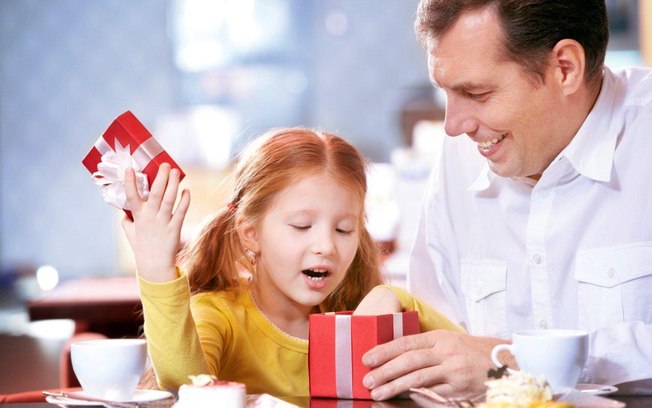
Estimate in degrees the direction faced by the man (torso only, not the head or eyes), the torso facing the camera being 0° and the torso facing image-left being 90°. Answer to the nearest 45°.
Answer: approximately 45°

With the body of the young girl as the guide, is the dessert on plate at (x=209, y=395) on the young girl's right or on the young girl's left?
on the young girl's right

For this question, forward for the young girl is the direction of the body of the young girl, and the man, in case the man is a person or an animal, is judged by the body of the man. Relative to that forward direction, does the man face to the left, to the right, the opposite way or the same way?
to the right

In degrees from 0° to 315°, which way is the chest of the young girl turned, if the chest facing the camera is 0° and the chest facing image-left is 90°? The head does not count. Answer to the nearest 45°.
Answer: approximately 315°

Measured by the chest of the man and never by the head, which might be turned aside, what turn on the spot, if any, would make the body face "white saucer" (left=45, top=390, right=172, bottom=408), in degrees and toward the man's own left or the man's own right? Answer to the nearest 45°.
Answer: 0° — they already face it
